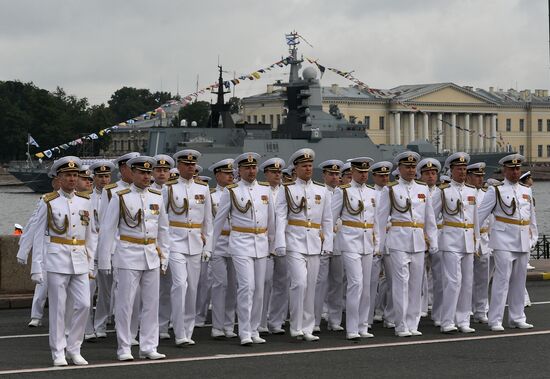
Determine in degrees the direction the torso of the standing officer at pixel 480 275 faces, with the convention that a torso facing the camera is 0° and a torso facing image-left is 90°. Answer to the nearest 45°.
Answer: approximately 315°

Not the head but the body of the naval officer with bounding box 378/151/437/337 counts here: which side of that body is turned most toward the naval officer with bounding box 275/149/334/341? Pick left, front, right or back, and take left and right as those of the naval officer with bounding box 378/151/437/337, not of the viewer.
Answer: right

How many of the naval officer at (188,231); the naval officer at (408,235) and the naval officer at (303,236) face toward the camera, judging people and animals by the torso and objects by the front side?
3

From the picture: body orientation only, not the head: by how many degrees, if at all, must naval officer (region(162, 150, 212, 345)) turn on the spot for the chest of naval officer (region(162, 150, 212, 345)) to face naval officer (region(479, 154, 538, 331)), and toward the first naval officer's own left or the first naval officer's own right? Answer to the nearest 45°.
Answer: approximately 90° to the first naval officer's own left

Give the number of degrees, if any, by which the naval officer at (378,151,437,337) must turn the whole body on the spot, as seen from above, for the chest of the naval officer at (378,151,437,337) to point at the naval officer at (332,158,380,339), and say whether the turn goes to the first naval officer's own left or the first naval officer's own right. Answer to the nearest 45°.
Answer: approximately 90° to the first naval officer's own right

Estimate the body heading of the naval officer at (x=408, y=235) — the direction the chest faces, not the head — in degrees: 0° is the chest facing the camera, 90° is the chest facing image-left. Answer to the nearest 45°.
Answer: approximately 0°

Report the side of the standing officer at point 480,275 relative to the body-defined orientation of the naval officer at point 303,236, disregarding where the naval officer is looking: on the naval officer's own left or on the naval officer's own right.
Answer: on the naval officer's own left

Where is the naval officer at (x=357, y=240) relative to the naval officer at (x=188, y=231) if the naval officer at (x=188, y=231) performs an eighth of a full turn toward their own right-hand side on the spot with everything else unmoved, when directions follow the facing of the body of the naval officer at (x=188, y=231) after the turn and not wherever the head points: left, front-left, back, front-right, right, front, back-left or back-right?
back-left

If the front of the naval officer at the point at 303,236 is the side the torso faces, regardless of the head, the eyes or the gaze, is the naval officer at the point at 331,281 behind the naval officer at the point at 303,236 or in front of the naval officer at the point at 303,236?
behind

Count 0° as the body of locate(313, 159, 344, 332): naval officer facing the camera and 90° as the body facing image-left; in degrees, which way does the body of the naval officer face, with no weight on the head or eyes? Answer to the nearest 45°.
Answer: approximately 315°

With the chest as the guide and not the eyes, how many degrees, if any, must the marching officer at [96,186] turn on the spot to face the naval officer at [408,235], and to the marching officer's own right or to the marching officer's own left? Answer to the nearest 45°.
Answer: approximately 45° to the marching officer's own left

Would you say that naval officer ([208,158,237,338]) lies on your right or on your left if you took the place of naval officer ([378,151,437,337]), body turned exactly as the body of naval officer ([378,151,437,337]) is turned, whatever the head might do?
on your right

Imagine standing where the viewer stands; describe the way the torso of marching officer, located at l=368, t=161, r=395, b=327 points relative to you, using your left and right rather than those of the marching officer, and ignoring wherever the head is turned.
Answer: facing the viewer and to the right of the viewer
